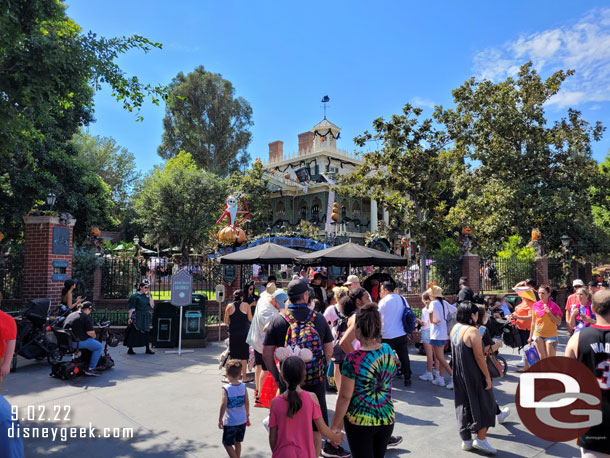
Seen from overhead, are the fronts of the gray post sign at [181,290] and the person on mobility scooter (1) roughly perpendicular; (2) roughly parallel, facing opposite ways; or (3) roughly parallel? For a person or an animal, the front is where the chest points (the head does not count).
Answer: roughly perpendicular

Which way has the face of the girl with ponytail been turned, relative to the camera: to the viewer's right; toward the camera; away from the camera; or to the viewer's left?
away from the camera

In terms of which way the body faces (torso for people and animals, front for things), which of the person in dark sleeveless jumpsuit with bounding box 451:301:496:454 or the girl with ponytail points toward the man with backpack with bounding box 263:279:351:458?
the girl with ponytail

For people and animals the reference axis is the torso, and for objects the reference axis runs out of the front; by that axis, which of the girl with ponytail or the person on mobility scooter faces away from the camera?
the girl with ponytail

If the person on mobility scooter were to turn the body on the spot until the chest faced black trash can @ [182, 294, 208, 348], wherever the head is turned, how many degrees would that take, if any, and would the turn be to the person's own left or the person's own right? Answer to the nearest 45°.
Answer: approximately 45° to the person's own left

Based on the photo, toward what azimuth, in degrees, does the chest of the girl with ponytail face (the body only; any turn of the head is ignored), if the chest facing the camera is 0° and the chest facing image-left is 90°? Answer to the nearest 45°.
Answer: approximately 180°

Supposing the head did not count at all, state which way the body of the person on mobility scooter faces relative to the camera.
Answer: to the viewer's right

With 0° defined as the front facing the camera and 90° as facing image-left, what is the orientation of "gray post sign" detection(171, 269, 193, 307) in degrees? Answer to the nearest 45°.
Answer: approximately 0°

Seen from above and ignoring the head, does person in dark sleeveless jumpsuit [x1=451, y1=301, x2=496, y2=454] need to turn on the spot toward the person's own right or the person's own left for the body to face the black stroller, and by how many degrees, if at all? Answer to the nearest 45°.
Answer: approximately 135° to the person's own left

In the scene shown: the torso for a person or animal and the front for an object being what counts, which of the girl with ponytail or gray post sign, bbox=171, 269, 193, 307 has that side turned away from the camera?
the girl with ponytail

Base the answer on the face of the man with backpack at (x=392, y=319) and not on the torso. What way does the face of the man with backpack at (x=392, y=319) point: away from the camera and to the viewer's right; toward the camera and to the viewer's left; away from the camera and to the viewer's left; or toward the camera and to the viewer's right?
away from the camera and to the viewer's left
